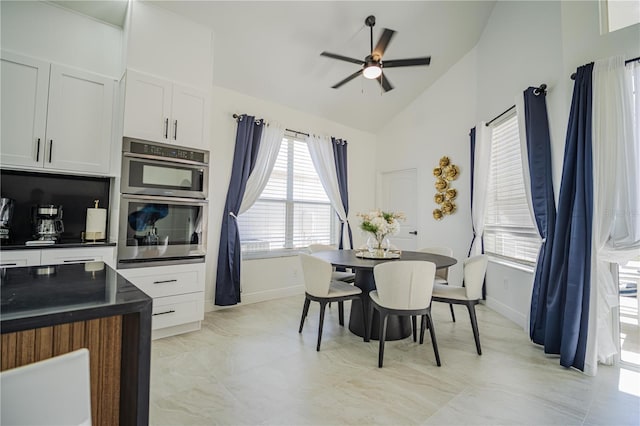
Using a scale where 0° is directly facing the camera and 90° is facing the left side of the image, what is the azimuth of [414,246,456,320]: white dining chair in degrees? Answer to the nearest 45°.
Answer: approximately 45°

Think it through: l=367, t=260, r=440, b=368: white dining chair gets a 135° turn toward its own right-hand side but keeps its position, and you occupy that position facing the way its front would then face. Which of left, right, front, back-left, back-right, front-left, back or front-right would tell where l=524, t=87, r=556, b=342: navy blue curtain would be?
left

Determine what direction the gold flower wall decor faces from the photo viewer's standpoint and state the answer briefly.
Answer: facing the viewer

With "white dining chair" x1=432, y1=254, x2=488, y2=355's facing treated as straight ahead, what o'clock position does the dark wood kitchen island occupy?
The dark wood kitchen island is roughly at 10 o'clock from the white dining chair.

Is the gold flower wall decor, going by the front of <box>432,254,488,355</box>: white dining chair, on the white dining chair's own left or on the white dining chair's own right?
on the white dining chair's own right

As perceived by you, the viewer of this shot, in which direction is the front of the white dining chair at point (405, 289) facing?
facing away from the viewer

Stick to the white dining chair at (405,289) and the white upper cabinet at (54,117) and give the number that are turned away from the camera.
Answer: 1

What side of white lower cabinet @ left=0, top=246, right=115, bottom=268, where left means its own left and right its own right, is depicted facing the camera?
front

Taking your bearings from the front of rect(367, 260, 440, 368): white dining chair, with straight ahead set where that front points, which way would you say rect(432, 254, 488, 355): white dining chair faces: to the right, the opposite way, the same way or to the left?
to the left

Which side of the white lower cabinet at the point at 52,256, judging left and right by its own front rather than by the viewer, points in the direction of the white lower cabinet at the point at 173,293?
left
